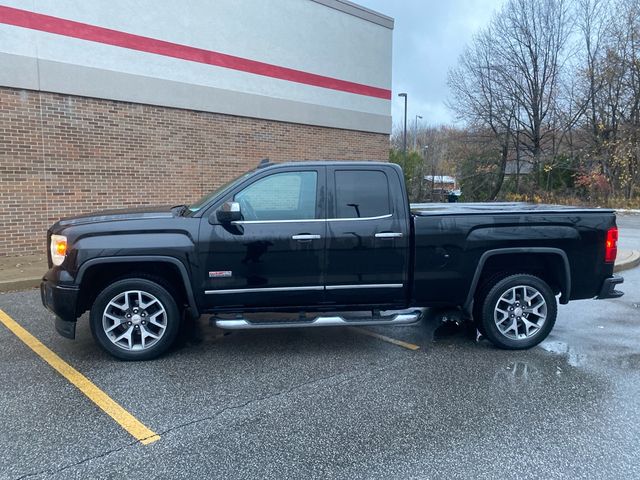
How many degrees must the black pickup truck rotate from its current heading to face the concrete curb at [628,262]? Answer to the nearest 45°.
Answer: approximately 135° to its right

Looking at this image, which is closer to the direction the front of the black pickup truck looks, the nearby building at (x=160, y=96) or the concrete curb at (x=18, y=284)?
the concrete curb

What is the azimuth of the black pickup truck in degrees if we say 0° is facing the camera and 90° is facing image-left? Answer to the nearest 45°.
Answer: approximately 90°

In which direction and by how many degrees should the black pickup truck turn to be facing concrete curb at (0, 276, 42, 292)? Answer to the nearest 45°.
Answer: approximately 45° to its right

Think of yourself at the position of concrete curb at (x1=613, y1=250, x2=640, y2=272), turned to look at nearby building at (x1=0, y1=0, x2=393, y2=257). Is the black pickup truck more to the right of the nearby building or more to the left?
left

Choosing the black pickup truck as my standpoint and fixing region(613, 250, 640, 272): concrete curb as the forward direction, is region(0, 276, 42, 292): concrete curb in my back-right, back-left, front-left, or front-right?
back-left

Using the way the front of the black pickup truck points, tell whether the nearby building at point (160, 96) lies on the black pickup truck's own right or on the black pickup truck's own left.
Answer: on the black pickup truck's own right

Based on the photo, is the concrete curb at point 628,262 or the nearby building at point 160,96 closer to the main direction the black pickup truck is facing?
the nearby building

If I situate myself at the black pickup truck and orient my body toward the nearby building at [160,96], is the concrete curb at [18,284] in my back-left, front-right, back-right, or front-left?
front-left
